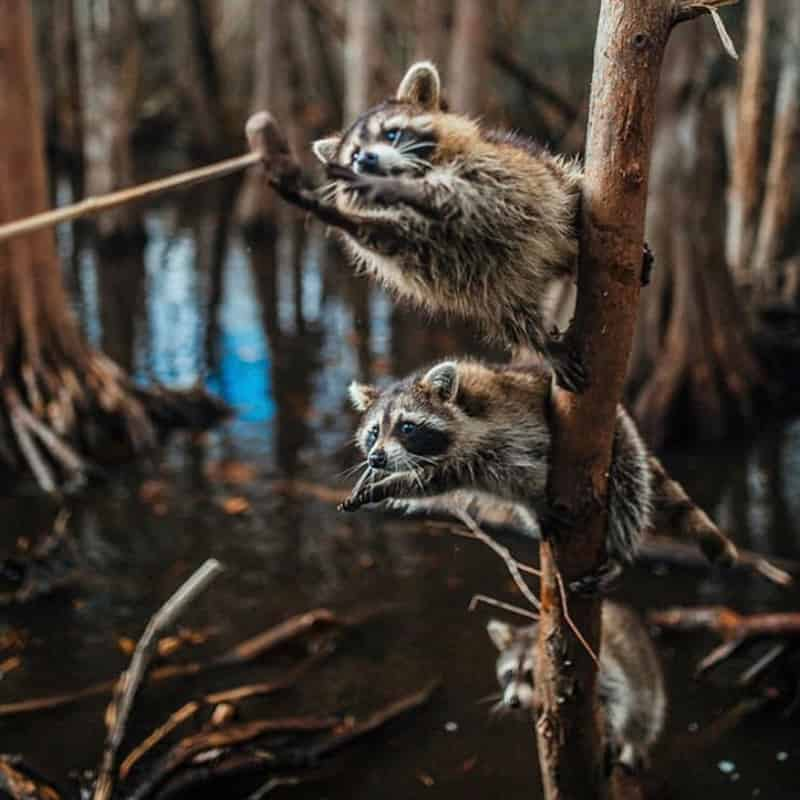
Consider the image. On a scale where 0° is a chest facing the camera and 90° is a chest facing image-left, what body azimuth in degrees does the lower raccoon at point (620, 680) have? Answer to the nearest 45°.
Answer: approximately 45°

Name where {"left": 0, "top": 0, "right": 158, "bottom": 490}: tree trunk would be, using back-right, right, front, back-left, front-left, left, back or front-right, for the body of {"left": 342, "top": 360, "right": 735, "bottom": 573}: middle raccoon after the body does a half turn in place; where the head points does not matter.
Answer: back-left

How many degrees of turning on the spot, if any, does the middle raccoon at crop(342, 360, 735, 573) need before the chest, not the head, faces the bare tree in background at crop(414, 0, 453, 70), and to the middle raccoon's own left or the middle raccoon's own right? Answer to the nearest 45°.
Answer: approximately 90° to the middle raccoon's own right

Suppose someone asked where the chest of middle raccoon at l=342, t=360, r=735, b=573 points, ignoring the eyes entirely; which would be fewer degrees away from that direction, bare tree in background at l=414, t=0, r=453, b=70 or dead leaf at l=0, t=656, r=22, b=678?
the dead leaf

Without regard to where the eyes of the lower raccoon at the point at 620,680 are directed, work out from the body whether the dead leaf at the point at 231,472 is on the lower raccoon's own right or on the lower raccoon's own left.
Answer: on the lower raccoon's own right

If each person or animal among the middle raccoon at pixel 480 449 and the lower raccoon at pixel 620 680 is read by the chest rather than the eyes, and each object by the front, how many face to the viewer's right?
0

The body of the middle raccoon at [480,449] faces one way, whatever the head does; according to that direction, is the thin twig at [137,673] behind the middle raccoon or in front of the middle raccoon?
in front

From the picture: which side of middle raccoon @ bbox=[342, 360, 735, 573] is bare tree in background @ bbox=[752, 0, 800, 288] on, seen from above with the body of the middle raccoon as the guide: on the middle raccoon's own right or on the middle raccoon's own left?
on the middle raccoon's own right

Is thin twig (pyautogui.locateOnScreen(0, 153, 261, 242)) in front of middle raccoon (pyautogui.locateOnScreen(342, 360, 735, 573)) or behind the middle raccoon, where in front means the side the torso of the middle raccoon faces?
in front

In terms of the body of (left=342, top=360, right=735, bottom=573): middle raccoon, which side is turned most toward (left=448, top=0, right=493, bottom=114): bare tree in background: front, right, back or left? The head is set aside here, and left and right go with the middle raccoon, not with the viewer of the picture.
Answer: right

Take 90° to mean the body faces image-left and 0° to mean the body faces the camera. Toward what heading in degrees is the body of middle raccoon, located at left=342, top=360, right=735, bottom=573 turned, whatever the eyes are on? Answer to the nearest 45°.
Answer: approximately 90°
